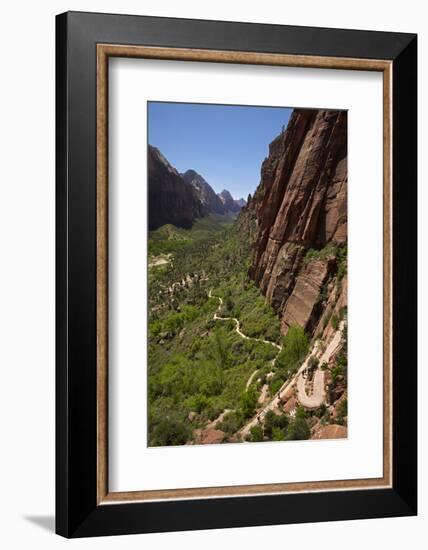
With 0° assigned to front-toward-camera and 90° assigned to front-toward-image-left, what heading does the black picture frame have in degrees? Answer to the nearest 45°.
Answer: approximately 315°

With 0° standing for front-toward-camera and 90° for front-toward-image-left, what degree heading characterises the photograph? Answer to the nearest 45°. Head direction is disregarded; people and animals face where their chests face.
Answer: approximately 315°
